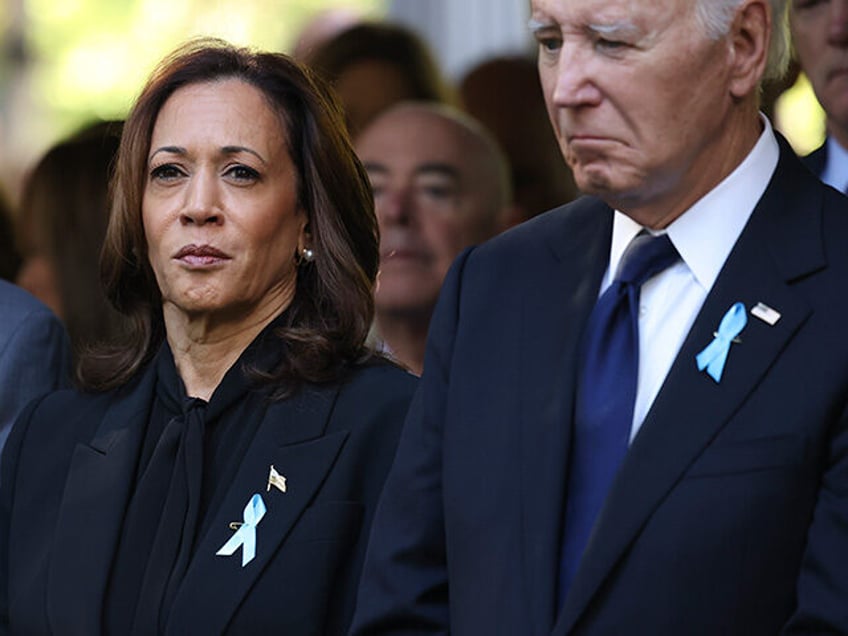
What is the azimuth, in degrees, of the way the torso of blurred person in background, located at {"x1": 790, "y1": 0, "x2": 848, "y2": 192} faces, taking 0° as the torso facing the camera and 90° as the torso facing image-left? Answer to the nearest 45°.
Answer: approximately 45°

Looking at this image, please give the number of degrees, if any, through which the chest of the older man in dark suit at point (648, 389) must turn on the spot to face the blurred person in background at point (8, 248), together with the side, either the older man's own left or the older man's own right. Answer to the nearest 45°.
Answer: approximately 90° to the older man's own right

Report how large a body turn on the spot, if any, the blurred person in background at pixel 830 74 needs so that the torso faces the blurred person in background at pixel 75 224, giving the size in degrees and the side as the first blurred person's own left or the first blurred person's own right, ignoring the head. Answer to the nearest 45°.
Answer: approximately 45° to the first blurred person's own right

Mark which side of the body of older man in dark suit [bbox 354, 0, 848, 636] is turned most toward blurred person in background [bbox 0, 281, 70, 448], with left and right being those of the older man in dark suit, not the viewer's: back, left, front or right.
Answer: right

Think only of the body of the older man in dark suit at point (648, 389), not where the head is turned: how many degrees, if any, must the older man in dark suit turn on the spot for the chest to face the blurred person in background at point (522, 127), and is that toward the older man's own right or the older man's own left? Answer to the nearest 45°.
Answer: approximately 135° to the older man's own right

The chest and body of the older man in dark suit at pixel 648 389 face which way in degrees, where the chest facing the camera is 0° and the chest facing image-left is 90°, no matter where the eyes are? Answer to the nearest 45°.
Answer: approximately 45°

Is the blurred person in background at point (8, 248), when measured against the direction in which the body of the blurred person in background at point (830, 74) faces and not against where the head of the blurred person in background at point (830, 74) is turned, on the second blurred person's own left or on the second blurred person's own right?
on the second blurred person's own right

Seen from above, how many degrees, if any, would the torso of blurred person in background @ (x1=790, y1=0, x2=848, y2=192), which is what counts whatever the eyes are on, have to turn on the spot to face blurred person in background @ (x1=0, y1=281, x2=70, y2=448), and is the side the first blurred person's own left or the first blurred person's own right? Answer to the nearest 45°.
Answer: approximately 45° to the first blurred person's own right
